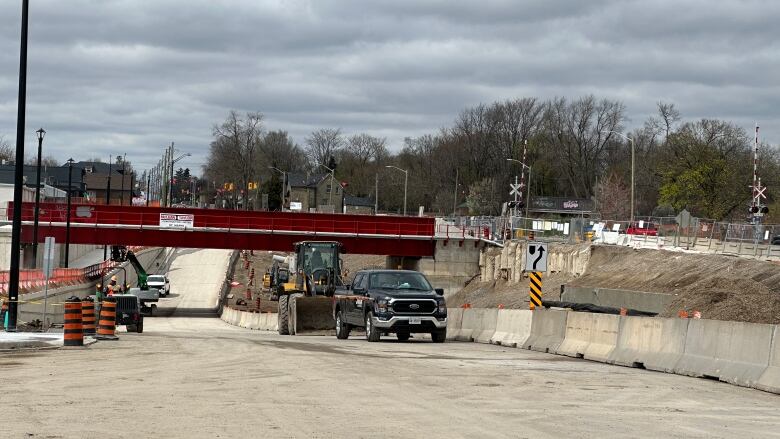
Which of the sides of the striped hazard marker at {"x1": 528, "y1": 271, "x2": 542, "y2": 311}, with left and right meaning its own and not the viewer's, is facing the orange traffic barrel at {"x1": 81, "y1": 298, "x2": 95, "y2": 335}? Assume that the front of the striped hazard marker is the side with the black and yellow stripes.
right

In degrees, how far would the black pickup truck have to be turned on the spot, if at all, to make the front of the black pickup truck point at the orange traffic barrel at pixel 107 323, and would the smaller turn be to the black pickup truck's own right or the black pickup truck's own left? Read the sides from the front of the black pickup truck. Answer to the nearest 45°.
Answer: approximately 90° to the black pickup truck's own right

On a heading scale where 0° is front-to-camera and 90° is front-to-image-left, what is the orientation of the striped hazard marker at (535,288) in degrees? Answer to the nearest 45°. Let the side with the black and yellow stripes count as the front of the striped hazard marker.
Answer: approximately 0°

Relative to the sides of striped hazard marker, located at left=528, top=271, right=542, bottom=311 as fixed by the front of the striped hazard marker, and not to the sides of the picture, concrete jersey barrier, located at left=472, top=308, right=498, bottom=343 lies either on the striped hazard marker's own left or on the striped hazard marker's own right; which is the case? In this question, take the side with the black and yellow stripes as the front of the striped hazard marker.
on the striped hazard marker's own right

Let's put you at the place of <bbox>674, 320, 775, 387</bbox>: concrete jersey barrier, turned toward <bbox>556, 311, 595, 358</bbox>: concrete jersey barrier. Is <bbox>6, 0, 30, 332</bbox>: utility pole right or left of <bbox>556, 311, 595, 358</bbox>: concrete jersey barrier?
left

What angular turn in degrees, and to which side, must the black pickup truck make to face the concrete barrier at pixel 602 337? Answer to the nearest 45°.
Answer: approximately 45° to its left

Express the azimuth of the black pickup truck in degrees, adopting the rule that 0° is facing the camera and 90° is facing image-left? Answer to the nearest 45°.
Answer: approximately 0°

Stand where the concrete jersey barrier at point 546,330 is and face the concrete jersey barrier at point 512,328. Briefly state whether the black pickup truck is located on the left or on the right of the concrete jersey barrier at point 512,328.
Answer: left

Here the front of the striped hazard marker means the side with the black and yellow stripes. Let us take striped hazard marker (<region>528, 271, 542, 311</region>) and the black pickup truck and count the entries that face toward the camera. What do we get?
2

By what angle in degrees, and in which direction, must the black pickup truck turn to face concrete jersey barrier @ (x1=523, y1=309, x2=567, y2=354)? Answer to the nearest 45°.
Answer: approximately 45° to its left

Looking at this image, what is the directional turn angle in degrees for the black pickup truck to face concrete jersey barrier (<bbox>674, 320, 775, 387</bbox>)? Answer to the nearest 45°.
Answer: approximately 45° to its left

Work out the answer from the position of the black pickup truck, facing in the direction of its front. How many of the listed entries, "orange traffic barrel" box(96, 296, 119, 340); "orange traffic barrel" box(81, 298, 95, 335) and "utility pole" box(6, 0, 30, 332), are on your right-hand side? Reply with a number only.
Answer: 3
